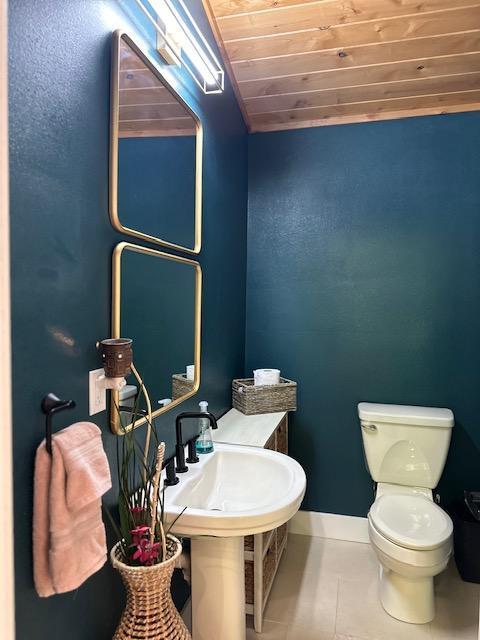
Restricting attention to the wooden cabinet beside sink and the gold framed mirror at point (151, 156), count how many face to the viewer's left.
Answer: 0

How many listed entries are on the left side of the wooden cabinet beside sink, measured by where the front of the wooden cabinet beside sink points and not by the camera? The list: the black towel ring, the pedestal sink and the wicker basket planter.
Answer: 0

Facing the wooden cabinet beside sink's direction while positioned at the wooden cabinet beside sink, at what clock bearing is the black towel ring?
The black towel ring is roughly at 4 o'clock from the wooden cabinet beside sink.

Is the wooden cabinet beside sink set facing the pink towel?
no

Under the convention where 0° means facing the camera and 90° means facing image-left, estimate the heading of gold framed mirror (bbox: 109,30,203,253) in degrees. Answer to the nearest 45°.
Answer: approximately 315°

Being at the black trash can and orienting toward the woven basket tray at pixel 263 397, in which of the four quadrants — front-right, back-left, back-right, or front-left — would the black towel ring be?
front-left

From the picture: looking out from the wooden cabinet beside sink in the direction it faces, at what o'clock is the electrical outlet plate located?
The electrical outlet plate is roughly at 4 o'clock from the wooden cabinet beside sink.

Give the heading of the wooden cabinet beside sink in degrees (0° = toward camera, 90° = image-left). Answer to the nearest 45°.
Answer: approximately 270°

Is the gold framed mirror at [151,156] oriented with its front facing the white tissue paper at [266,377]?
no
